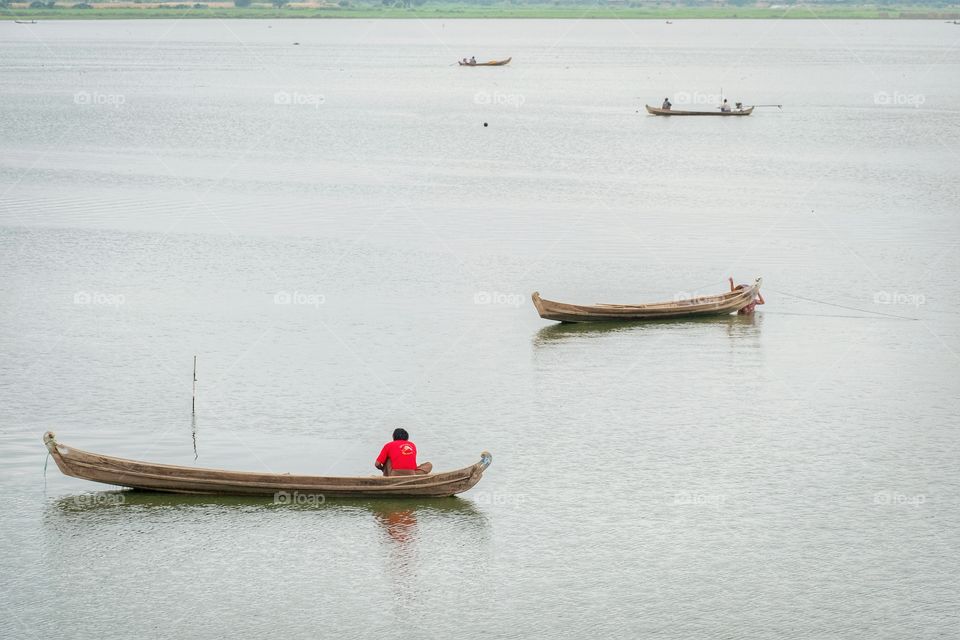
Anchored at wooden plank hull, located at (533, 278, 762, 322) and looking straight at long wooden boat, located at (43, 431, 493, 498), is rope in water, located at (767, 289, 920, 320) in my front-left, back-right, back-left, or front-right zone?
back-left

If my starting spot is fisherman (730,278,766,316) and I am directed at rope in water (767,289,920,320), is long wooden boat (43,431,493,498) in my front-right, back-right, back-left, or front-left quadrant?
back-right
